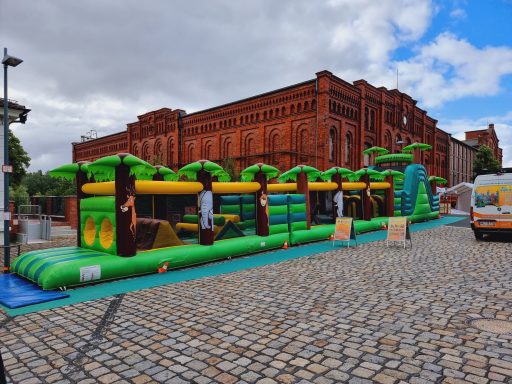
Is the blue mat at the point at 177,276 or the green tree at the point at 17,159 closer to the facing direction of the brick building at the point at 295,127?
the blue mat

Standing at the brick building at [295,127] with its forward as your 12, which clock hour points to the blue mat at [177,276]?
The blue mat is roughly at 2 o'clock from the brick building.

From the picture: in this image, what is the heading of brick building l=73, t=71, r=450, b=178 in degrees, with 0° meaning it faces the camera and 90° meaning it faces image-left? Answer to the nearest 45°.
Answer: approximately 315°

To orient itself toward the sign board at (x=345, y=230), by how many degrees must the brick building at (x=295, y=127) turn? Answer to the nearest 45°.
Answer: approximately 45° to its right

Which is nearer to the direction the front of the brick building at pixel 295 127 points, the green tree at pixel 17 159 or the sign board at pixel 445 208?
the sign board
